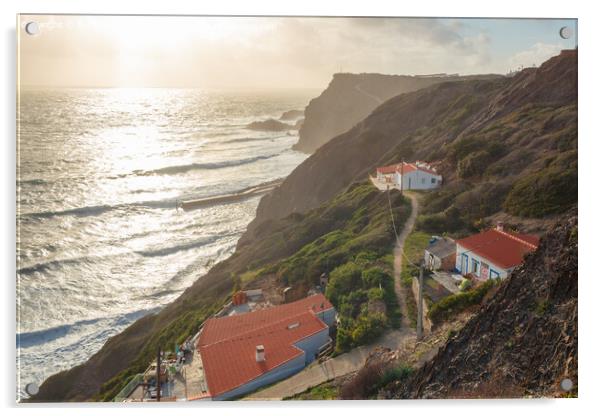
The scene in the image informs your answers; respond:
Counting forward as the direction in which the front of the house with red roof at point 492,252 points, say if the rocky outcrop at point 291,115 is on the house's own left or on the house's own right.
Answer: on the house's own right

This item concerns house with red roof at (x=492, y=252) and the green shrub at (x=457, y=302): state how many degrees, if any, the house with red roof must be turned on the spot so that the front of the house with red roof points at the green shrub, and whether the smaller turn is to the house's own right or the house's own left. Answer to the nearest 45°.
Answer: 0° — it already faces it

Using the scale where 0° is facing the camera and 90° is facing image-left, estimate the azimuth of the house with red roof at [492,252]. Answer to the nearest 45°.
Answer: approximately 45°

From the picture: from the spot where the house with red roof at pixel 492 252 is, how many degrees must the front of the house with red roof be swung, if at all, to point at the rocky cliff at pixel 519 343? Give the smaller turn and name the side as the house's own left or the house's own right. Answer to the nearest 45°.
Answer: approximately 45° to the house's own left

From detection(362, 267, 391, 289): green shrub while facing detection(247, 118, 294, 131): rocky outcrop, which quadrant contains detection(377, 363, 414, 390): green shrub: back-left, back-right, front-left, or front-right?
back-left

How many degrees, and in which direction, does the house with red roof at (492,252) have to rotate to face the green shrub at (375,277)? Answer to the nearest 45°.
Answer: approximately 45° to its right

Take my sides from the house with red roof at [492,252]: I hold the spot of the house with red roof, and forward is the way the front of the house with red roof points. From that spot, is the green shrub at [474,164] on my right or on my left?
on my right

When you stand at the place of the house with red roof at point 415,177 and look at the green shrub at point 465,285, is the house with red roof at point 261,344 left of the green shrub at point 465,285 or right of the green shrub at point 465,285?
right

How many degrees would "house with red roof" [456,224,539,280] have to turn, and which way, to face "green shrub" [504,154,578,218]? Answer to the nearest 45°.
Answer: approximately 180°

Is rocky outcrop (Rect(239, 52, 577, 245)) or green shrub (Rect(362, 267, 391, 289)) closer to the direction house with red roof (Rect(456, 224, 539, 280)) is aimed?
the green shrub

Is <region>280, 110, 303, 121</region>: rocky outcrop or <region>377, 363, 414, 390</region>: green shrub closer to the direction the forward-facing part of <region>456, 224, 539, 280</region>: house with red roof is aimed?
the green shrub
